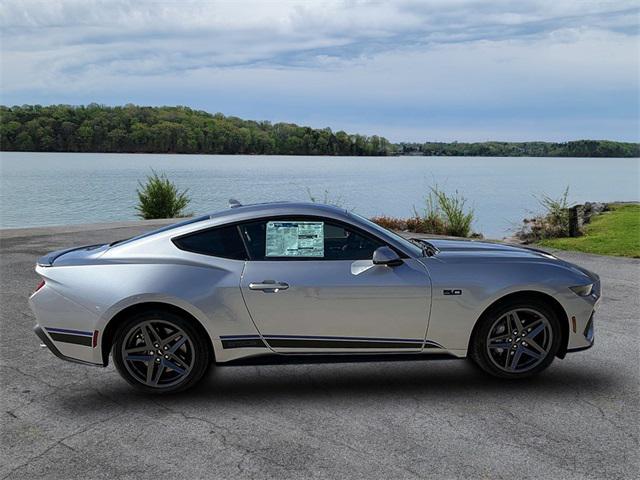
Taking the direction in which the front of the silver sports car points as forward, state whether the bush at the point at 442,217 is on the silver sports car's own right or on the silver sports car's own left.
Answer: on the silver sports car's own left

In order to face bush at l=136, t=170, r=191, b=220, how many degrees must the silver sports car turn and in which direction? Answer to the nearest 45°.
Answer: approximately 90° to its left

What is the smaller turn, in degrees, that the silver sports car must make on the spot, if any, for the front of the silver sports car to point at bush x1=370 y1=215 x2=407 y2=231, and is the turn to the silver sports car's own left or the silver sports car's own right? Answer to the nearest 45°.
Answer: approximately 90° to the silver sports car's own left

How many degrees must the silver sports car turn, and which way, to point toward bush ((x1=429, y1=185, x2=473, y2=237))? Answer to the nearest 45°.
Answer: approximately 90° to its left

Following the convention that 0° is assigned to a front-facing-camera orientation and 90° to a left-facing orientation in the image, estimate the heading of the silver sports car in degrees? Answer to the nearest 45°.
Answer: approximately 270°
